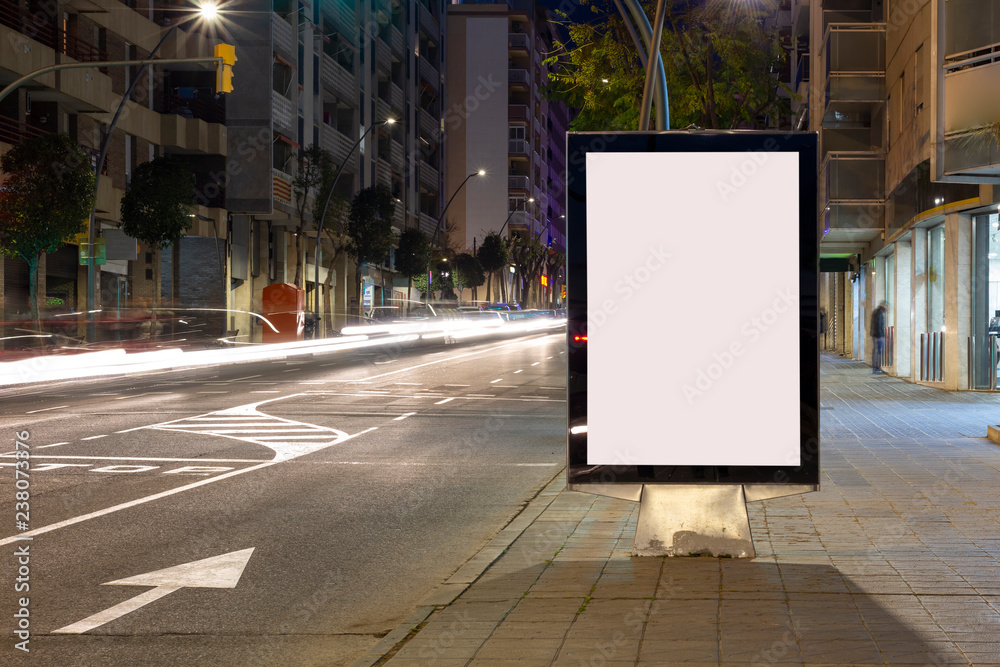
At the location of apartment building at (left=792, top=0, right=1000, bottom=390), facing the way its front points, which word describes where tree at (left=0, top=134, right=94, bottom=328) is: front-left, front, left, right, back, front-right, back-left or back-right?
front-right

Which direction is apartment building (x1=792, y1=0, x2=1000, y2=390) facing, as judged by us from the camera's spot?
facing the viewer and to the left of the viewer

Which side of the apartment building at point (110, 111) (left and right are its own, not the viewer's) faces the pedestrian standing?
front

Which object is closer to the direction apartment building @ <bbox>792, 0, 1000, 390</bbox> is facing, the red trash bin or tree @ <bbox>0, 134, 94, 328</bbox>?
the tree

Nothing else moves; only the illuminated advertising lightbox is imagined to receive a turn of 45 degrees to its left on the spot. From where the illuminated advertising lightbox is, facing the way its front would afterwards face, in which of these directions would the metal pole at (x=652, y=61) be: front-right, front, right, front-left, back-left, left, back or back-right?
back-left

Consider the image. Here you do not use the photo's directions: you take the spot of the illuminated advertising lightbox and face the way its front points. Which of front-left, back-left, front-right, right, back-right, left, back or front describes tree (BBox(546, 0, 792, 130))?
back

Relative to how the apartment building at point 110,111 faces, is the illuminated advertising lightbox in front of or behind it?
in front

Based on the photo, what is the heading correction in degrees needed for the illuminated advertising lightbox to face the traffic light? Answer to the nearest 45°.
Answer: approximately 135° to its right

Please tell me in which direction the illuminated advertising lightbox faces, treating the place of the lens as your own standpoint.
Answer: facing the viewer

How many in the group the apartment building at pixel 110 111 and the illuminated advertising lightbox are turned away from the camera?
0

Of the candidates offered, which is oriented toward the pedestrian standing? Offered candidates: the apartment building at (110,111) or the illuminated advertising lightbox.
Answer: the apartment building

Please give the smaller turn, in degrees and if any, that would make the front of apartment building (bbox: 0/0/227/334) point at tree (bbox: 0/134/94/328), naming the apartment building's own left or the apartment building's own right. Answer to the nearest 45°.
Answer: approximately 45° to the apartment building's own right

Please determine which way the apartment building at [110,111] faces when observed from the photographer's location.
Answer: facing the viewer and to the right of the viewer

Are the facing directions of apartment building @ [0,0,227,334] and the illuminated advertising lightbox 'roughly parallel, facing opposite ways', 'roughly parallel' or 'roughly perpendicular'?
roughly perpendicular

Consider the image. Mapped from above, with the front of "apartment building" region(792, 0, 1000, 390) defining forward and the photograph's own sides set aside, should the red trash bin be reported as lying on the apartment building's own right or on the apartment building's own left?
on the apartment building's own right
